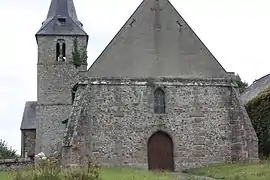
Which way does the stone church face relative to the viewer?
toward the camera

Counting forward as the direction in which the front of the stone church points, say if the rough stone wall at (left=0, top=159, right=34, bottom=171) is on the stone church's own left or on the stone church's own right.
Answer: on the stone church's own right

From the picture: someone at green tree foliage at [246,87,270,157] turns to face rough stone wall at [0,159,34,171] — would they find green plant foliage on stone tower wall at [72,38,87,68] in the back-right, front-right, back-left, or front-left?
front-right

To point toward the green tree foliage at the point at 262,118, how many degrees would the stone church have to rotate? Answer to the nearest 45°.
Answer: approximately 90° to its left
